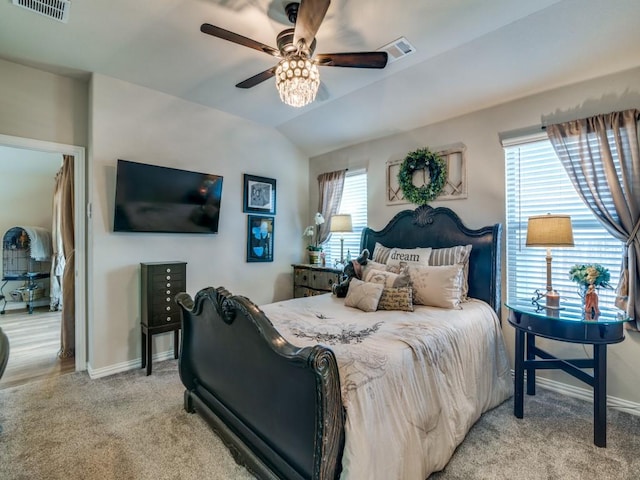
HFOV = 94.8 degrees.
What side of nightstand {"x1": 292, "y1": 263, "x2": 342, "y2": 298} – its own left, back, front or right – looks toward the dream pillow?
left

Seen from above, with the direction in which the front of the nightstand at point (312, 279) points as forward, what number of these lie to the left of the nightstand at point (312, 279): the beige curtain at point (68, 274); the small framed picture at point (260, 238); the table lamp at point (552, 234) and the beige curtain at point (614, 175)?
2

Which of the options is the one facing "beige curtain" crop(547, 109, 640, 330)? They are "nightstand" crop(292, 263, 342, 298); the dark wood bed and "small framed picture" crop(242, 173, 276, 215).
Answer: the small framed picture

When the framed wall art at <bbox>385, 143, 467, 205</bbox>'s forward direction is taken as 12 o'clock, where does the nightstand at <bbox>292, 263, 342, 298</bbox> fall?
The nightstand is roughly at 2 o'clock from the framed wall art.

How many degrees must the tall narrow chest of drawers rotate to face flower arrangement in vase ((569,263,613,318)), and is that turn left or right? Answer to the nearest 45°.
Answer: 0° — it already faces it

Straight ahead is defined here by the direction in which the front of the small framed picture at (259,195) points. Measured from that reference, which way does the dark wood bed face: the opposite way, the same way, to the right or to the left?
to the right

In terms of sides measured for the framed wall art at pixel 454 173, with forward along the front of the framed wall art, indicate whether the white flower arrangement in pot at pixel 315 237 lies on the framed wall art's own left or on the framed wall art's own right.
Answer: on the framed wall art's own right

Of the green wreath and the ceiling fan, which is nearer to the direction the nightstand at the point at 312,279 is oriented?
the ceiling fan

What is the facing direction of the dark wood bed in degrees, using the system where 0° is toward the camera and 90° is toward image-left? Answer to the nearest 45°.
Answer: approximately 45°

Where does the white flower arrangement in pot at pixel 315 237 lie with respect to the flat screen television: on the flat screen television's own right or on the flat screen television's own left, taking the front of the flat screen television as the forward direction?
on the flat screen television's own left

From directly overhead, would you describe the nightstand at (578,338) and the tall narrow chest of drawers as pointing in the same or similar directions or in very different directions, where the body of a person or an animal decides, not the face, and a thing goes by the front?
very different directions

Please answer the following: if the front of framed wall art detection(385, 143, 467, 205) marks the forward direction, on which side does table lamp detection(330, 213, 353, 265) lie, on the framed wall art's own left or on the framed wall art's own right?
on the framed wall art's own right
